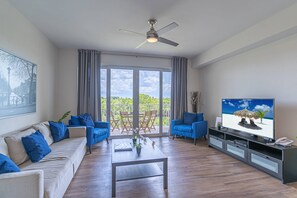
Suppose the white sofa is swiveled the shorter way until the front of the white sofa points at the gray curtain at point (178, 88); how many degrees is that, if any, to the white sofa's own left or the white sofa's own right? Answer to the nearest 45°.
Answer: approximately 90° to the white sofa's own left

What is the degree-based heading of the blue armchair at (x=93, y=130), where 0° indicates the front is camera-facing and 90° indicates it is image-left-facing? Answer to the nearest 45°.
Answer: approximately 315°

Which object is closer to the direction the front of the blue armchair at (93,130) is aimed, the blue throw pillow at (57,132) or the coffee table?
the coffee table

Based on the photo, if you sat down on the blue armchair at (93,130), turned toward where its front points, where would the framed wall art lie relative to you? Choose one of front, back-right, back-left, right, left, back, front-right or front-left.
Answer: right

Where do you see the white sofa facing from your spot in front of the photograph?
facing the viewer and to the right of the viewer

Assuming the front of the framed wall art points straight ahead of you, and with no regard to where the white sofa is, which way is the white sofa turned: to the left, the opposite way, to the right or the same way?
the same way

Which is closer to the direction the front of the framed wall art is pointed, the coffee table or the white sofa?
the coffee table

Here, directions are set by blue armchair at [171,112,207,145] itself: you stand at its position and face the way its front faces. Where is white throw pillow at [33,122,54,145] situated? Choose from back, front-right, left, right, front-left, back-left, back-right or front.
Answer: front

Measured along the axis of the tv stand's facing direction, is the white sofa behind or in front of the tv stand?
in front

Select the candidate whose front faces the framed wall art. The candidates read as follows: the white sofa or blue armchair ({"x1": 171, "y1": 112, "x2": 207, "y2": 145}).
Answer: the blue armchair

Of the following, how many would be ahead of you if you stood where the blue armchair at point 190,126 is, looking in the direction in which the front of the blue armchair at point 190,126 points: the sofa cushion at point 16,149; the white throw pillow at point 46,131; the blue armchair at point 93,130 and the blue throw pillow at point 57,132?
4

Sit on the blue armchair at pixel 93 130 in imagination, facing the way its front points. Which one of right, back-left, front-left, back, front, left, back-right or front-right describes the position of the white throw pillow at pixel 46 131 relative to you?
right

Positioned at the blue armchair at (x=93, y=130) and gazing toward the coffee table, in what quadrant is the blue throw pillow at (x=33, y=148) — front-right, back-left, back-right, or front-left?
front-right

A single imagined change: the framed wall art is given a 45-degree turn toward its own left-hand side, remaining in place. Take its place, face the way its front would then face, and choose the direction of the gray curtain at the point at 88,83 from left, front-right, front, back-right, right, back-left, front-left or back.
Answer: front-left

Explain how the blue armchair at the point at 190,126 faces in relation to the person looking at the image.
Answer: facing the viewer and to the left of the viewer

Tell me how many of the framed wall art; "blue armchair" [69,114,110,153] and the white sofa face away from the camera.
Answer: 0

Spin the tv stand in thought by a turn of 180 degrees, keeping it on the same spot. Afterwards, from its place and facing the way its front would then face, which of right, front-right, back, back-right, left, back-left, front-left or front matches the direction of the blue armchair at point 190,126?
left

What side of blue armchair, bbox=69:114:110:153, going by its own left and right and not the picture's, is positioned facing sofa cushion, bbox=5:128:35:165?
right
